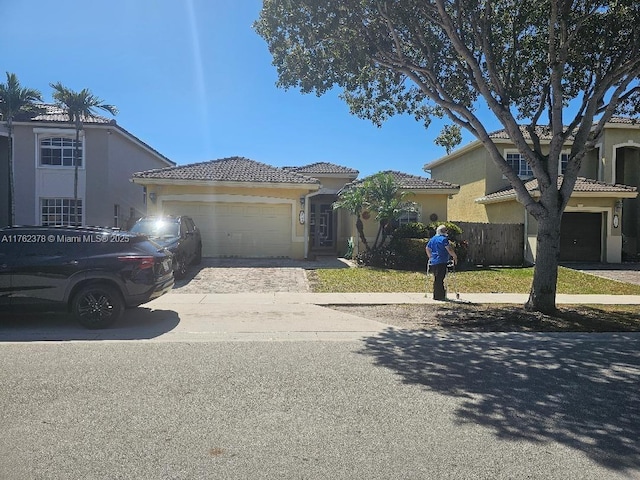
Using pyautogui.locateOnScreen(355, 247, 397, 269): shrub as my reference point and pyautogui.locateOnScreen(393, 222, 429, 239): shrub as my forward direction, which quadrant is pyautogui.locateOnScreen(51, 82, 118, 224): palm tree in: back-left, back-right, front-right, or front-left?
back-left

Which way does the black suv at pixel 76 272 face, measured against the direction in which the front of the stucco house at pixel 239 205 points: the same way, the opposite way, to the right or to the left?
to the right

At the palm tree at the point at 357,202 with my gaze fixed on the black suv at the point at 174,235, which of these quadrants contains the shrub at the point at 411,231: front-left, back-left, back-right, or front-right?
back-left

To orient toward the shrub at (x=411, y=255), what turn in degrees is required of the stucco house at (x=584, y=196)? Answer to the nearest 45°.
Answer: approximately 45° to its right

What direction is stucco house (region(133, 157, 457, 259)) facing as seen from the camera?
toward the camera

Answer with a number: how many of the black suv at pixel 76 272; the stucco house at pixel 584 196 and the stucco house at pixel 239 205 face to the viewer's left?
1

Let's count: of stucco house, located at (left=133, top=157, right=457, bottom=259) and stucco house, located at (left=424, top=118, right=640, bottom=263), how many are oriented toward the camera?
2

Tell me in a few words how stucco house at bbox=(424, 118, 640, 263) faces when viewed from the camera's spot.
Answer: facing the viewer

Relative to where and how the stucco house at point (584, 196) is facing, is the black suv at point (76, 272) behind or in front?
in front

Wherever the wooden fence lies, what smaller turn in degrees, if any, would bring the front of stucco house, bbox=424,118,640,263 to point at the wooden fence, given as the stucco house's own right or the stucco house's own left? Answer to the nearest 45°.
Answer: approximately 45° to the stucco house's own right

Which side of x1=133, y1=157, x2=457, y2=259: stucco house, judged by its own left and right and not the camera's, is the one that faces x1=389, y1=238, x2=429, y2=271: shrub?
front

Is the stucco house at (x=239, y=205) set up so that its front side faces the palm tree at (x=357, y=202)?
no

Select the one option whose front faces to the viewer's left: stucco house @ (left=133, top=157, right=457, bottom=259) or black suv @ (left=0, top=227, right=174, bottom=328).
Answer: the black suv

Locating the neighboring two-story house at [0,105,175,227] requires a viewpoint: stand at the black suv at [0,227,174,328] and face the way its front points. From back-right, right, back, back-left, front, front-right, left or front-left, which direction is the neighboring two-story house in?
right

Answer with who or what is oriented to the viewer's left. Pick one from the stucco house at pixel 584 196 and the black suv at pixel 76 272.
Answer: the black suv

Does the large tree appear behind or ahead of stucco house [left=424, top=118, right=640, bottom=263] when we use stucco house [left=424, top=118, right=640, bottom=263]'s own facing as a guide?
ahead

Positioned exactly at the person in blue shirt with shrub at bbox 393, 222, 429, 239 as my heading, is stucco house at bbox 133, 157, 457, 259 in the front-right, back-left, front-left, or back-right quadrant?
front-left

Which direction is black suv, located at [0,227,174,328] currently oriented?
to the viewer's left

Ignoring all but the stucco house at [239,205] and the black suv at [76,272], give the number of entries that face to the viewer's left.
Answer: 1

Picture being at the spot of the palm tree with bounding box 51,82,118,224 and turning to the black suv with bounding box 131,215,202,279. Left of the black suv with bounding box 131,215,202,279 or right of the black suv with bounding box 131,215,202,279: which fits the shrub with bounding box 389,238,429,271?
left

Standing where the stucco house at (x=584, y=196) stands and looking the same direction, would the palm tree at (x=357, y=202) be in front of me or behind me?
in front
